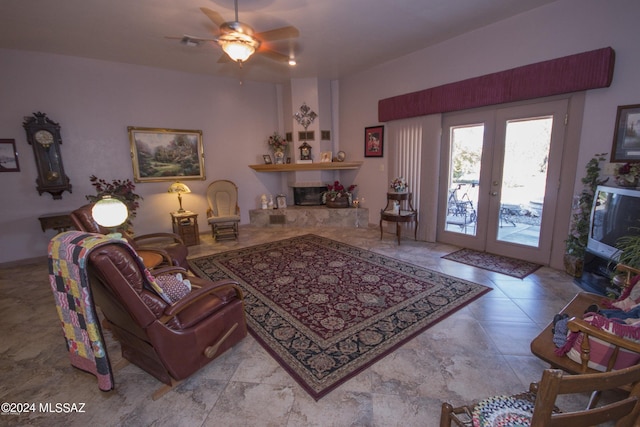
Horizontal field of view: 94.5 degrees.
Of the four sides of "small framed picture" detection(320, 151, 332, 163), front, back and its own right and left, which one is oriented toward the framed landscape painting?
right

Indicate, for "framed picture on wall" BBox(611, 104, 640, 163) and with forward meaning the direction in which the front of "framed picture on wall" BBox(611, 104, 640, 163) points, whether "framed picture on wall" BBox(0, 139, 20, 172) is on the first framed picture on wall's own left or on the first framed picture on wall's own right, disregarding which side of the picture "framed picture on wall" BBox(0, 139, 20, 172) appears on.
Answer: on the first framed picture on wall's own right

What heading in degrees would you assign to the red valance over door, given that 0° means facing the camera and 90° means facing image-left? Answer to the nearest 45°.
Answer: approximately 45°

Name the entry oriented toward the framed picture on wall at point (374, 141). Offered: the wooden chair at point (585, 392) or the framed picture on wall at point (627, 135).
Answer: the wooden chair

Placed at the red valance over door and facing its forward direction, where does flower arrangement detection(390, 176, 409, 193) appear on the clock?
The flower arrangement is roughly at 2 o'clock from the red valance over door.

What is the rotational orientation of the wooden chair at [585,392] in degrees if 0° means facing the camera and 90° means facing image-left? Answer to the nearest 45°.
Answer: approximately 135°
